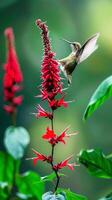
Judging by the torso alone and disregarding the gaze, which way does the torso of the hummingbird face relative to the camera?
to the viewer's left
